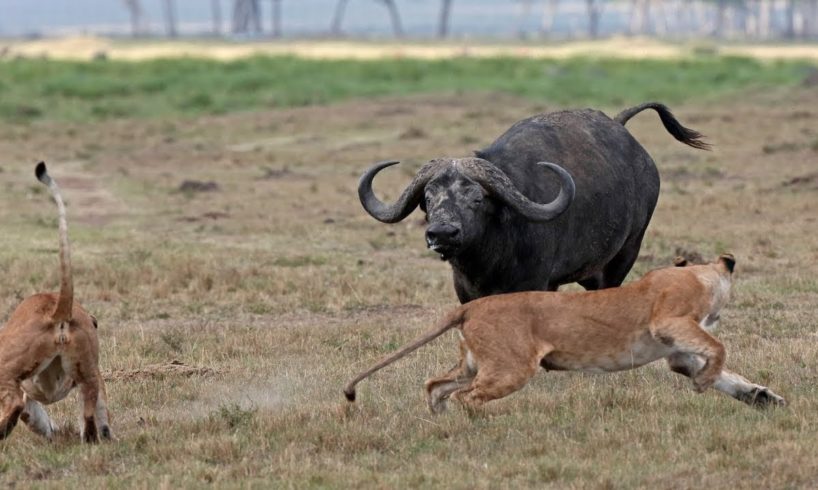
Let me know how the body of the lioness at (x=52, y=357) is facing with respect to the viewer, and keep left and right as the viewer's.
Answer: facing away from the viewer

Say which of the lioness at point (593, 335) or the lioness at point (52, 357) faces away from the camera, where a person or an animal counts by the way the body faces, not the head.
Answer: the lioness at point (52, 357)

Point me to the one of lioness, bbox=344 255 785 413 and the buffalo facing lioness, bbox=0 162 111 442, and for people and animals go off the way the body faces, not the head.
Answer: the buffalo

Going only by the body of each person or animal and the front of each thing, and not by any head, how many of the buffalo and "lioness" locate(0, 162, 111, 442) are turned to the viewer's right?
0

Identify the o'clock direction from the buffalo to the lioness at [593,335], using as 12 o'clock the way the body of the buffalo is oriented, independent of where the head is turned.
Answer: The lioness is roughly at 10 o'clock from the buffalo.

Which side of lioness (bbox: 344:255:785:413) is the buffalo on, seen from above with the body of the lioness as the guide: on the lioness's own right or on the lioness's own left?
on the lioness's own left

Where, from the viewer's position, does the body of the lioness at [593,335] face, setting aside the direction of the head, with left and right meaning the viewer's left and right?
facing to the right of the viewer

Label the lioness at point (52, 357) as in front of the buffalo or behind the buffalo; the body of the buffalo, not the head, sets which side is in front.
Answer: in front

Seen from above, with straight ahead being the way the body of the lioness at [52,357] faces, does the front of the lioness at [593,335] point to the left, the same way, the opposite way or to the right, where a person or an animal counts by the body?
to the right

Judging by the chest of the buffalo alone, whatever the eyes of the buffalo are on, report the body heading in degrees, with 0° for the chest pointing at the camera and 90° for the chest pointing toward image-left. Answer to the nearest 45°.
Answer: approximately 45°

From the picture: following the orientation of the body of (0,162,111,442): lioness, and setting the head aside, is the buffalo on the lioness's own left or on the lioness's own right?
on the lioness's own right

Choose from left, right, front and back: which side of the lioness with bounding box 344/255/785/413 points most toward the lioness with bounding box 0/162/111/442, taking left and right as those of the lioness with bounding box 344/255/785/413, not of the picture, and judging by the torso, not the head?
back
